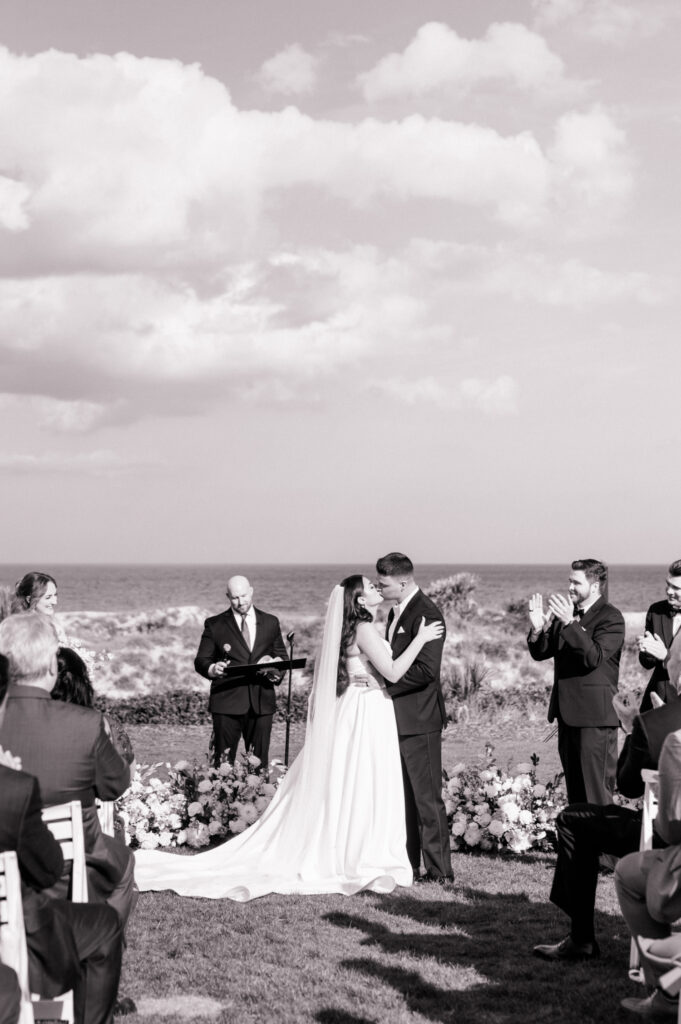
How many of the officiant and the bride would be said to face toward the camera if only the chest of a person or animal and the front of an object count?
1

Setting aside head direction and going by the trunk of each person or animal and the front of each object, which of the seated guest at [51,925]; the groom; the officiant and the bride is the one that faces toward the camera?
the officiant

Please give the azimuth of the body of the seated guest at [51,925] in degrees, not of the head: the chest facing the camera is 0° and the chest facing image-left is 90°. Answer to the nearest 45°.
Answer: approximately 225°

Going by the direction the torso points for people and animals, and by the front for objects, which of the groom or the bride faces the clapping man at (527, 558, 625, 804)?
the bride

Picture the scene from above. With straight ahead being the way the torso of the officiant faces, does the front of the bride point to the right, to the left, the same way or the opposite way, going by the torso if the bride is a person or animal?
to the left

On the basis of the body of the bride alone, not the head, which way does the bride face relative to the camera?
to the viewer's right
